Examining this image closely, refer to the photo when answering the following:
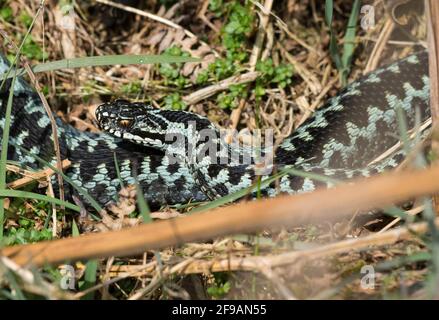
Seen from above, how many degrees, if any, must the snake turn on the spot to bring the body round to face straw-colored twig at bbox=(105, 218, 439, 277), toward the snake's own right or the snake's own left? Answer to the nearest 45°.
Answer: approximately 135° to the snake's own left

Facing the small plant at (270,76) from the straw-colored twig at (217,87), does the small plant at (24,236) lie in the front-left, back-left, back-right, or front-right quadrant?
back-right

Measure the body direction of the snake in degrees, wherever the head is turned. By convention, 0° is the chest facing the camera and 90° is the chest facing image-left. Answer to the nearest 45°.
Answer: approximately 90°

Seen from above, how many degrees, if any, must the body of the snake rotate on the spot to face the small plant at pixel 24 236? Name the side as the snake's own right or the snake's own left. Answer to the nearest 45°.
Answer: approximately 45° to the snake's own left

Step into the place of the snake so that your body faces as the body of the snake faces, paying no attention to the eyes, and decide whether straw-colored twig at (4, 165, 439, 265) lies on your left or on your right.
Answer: on your left

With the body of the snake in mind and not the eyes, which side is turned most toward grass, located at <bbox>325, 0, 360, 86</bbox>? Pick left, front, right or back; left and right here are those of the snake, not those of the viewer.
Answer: back
